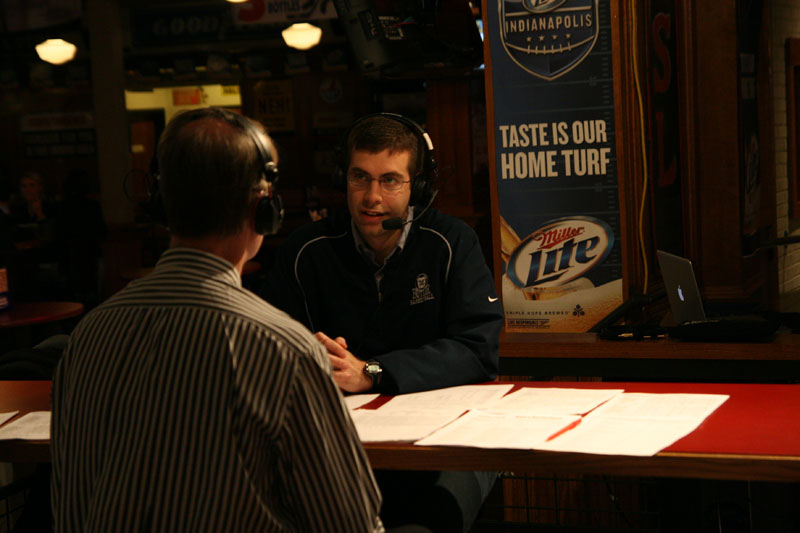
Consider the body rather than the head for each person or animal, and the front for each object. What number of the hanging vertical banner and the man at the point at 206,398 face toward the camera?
1

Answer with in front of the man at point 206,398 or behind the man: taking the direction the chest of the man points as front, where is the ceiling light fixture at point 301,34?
in front

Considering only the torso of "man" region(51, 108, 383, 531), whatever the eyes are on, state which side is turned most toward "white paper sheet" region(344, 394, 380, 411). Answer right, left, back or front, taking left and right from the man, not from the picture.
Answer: front

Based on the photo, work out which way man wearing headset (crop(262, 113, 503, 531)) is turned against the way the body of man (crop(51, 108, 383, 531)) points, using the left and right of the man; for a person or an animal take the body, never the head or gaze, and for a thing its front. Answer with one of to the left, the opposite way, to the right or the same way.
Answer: the opposite way

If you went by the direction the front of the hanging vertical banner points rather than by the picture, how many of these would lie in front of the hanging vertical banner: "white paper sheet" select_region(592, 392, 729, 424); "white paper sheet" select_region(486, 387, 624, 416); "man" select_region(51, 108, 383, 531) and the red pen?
4

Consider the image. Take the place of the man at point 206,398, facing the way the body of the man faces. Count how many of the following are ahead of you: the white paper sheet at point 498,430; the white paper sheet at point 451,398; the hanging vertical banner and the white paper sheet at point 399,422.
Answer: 4

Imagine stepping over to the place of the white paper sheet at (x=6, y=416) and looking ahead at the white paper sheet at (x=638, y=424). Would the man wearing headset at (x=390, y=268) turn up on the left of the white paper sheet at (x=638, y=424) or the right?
left

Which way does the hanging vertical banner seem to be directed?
toward the camera

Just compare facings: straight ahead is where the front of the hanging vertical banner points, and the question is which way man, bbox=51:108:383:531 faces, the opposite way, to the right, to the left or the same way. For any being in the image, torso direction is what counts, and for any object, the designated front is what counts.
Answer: the opposite way

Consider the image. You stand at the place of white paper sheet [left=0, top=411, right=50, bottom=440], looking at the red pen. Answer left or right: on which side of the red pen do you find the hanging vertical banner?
left

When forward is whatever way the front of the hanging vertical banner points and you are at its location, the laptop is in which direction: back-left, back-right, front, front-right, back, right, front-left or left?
front-left

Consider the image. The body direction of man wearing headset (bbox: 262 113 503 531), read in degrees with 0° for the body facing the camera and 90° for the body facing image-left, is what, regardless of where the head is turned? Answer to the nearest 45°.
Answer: approximately 45°

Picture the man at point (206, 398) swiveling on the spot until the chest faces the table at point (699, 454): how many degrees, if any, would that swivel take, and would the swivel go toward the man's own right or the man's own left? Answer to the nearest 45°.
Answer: approximately 45° to the man's own right

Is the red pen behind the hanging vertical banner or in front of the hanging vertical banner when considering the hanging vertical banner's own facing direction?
in front

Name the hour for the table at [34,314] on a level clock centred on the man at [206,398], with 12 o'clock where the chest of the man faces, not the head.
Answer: The table is roughly at 10 o'clock from the man.

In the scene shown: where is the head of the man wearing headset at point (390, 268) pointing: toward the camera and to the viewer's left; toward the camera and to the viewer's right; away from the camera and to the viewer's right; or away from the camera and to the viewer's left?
toward the camera and to the viewer's left
